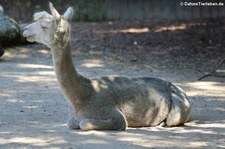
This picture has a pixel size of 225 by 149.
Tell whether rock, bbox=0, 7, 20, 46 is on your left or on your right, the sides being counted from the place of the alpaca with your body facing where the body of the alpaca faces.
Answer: on your right

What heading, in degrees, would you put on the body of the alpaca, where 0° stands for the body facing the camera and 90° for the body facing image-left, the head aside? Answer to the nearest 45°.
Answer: approximately 90°
